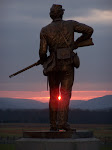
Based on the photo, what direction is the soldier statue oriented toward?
away from the camera
